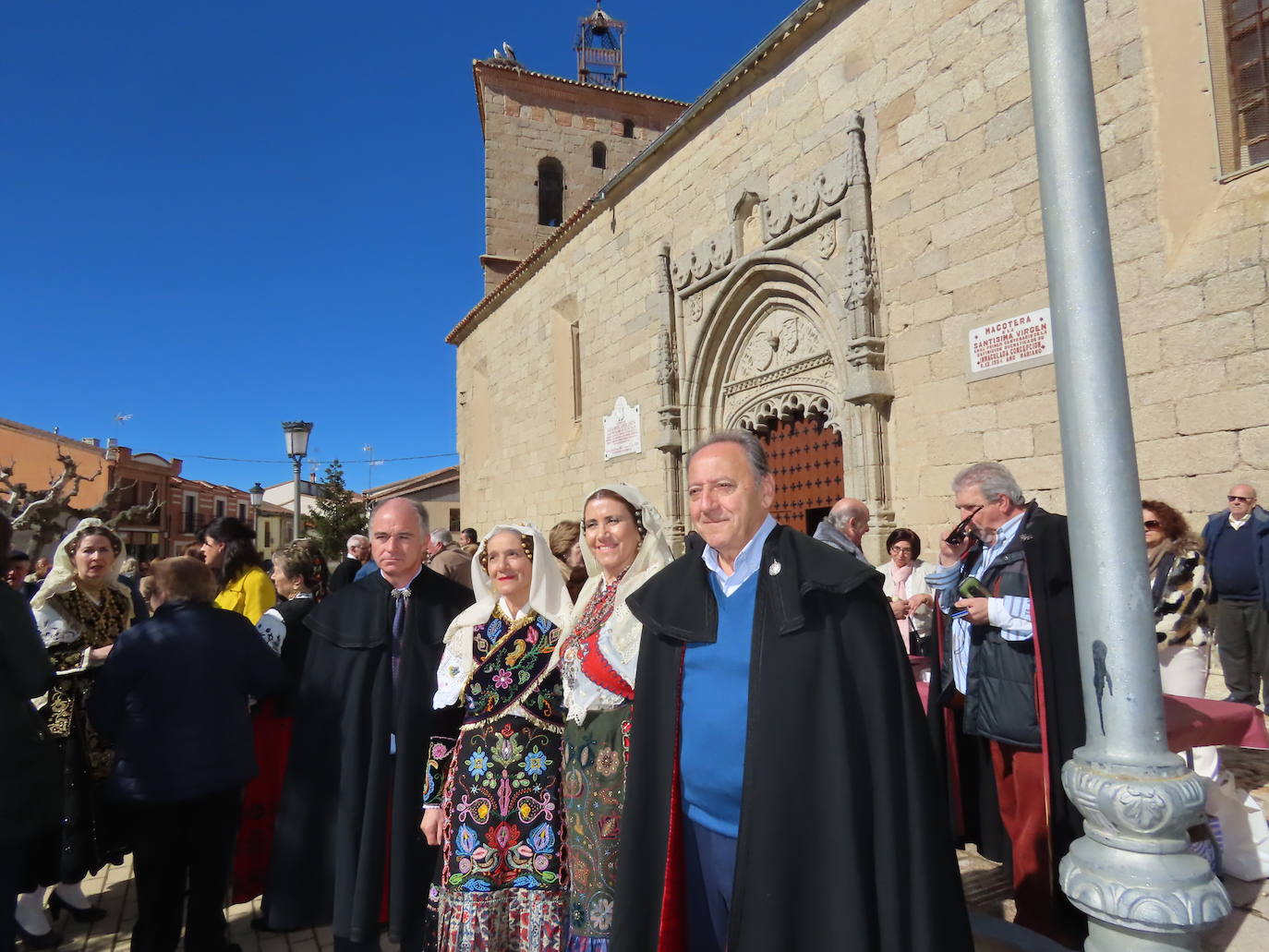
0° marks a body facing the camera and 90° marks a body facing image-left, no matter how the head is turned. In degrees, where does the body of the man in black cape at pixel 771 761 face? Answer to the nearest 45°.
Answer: approximately 45°

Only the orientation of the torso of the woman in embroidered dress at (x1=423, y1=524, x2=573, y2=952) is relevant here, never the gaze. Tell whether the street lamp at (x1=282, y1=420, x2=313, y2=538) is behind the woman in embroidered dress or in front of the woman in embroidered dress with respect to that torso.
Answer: behind

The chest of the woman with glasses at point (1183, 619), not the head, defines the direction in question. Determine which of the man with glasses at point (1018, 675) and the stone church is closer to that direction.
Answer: the man with glasses

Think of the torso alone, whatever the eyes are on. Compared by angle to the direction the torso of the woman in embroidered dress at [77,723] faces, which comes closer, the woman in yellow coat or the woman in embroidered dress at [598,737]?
the woman in embroidered dress

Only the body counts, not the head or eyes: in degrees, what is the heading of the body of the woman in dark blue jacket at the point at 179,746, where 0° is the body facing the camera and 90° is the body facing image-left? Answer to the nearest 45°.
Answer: approximately 180°

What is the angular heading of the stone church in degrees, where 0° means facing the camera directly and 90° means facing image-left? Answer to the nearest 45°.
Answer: approximately 45°

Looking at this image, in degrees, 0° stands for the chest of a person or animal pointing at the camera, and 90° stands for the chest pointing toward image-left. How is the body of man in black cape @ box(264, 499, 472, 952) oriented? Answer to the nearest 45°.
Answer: approximately 0°

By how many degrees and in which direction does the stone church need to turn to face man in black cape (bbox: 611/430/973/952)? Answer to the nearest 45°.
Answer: approximately 45° to its left

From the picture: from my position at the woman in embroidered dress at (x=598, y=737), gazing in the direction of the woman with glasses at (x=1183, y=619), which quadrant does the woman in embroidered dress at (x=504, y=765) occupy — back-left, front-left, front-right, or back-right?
back-left

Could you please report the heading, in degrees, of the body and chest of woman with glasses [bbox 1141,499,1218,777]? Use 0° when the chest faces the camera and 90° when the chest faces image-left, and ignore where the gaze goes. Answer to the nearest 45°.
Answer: approximately 45°
